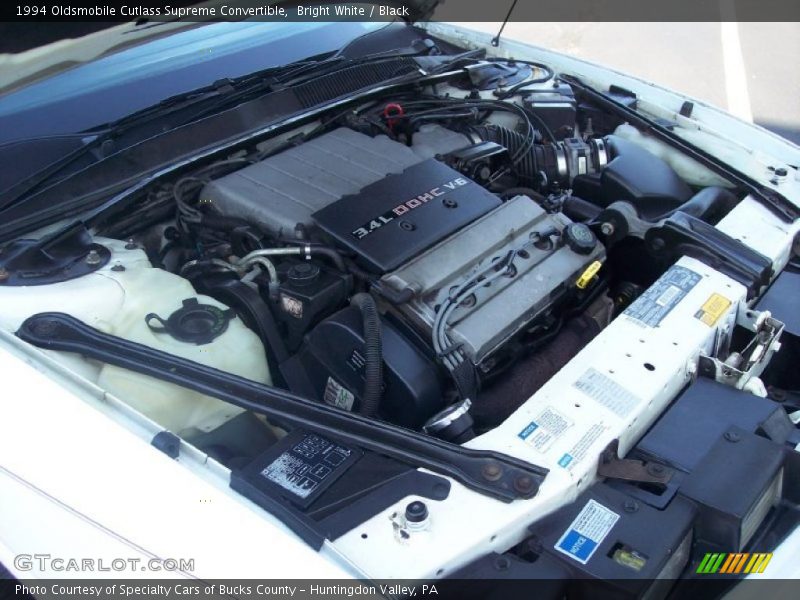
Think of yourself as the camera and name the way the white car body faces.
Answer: facing the viewer and to the right of the viewer
